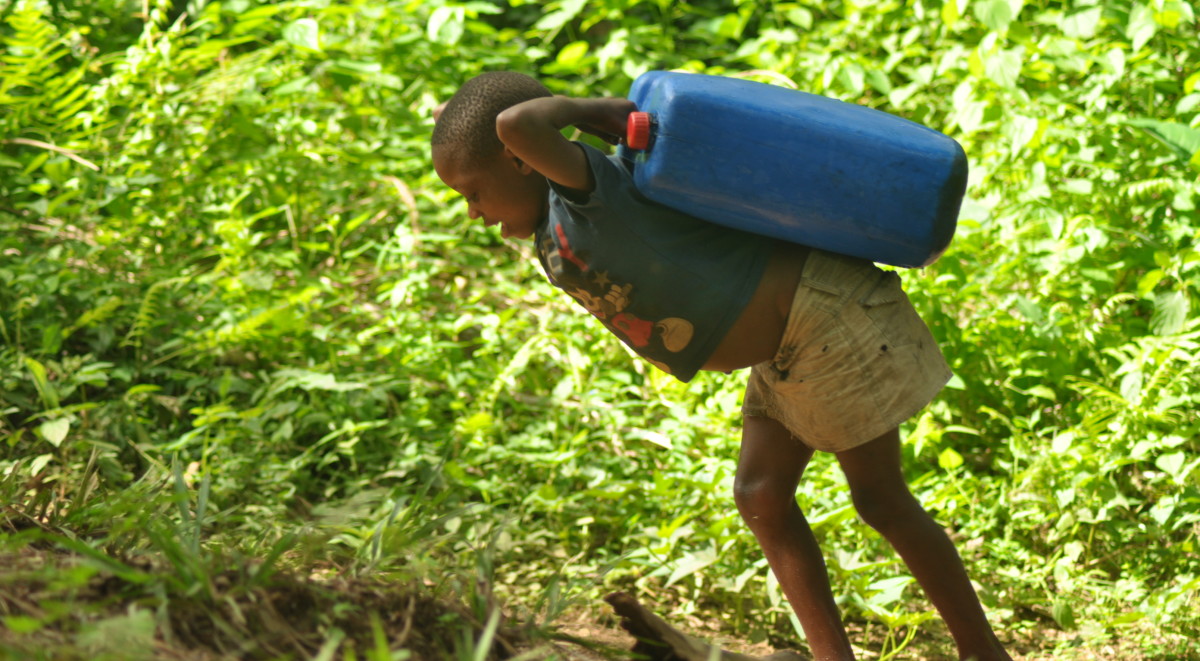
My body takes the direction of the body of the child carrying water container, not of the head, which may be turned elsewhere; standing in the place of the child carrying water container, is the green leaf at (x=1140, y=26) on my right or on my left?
on my right

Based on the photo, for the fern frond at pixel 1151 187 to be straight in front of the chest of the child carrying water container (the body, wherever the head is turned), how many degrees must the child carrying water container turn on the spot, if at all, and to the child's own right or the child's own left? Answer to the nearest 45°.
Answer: approximately 135° to the child's own right

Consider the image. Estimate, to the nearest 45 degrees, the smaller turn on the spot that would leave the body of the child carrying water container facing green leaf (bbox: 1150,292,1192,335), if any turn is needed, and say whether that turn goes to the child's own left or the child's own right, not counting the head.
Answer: approximately 135° to the child's own right

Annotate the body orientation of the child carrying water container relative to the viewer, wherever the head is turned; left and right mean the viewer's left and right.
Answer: facing to the left of the viewer

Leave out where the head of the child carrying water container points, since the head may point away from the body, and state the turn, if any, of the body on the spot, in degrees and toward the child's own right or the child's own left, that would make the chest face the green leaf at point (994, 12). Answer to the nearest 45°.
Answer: approximately 90° to the child's own right

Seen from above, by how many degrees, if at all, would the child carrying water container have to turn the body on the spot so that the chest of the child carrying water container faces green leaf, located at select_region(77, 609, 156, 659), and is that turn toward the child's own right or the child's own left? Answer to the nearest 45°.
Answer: approximately 45° to the child's own left

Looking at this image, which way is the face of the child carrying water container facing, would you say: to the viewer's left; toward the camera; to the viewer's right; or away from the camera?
to the viewer's left
